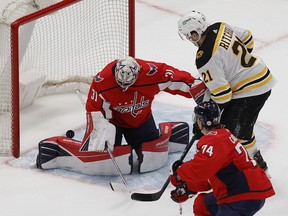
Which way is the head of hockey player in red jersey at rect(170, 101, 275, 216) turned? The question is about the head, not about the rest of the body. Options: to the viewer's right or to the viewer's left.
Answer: to the viewer's left

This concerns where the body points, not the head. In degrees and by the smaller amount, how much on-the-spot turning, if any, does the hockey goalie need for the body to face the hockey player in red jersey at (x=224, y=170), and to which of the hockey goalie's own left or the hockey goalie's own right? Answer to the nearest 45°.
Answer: approximately 45° to the hockey goalie's own left

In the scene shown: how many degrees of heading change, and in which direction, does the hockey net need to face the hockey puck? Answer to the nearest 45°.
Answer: approximately 45° to its right

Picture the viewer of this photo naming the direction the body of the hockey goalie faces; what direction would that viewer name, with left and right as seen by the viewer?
facing the viewer

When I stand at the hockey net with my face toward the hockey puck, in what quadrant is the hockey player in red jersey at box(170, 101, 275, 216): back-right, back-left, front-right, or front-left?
front-left

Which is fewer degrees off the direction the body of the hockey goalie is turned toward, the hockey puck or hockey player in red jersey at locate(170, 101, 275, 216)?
the hockey player in red jersey

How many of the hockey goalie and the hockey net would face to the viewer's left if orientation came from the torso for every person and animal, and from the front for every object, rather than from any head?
0

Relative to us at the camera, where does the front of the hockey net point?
facing the viewer and to the right of the viewer
